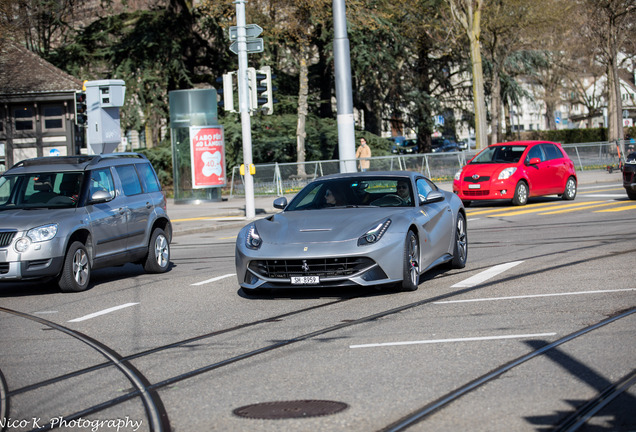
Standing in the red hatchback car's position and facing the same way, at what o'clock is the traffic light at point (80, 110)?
The traffic light is roughly at 1 o'clock from the red hatchback car.

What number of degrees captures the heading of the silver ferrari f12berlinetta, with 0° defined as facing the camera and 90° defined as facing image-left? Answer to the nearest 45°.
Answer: approximately 45°

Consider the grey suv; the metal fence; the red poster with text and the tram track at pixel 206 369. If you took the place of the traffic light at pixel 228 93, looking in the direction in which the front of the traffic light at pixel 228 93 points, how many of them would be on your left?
2

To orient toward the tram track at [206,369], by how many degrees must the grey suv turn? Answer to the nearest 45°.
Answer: approximately 45° to its left

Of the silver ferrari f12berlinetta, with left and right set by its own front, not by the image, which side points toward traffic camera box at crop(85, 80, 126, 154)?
right

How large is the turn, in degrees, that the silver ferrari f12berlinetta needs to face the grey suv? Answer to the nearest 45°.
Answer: approximately 90° to its right

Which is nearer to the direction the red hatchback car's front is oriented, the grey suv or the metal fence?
the grey suv

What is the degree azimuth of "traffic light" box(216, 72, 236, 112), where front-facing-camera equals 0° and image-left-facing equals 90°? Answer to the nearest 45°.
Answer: approximately 90°

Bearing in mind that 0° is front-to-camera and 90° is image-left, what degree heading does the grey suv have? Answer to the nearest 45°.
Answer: approximately 45°

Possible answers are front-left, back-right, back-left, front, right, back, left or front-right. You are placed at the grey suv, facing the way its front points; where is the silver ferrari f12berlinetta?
left

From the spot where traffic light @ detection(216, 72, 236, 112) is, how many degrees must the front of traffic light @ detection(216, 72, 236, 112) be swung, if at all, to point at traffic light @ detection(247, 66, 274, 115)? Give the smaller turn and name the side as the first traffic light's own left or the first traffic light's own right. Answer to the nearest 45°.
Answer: approximately 135° to the first traffic light's own right
